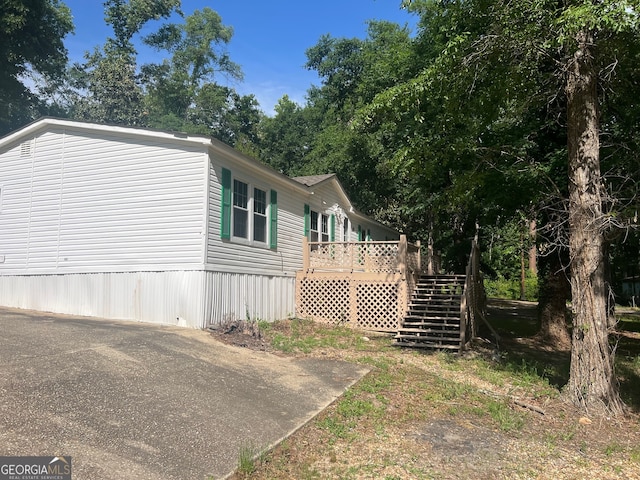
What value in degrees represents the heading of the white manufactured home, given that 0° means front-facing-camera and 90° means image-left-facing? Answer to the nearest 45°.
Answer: approximately 315°
